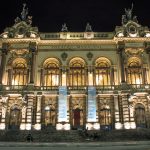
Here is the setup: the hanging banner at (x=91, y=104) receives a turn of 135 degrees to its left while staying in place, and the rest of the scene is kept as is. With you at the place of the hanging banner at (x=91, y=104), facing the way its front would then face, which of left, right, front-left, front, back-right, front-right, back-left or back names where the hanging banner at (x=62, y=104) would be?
back-left

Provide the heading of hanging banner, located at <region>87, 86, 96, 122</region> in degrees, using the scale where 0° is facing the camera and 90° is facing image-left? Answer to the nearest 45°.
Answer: approximately 0°

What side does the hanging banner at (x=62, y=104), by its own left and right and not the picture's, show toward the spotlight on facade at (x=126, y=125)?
left

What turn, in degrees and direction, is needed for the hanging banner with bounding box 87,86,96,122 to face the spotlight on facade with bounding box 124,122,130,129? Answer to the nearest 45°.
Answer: approximately 90° to its left
